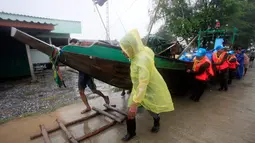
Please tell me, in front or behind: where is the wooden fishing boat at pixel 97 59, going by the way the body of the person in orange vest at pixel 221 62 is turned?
in front

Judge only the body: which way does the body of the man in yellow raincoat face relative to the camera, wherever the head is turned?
to the viewer's left

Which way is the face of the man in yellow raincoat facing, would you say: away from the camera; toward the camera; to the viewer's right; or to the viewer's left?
to the viewer's left

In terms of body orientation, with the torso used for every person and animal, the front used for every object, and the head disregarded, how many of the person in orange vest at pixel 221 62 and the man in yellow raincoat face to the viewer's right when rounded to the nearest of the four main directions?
0

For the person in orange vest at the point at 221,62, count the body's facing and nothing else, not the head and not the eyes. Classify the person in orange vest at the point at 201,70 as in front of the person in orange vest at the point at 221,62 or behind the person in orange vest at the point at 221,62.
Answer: in front

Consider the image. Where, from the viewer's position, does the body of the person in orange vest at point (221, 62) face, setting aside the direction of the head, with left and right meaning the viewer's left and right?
facing the viewer and to the left of the viewer
